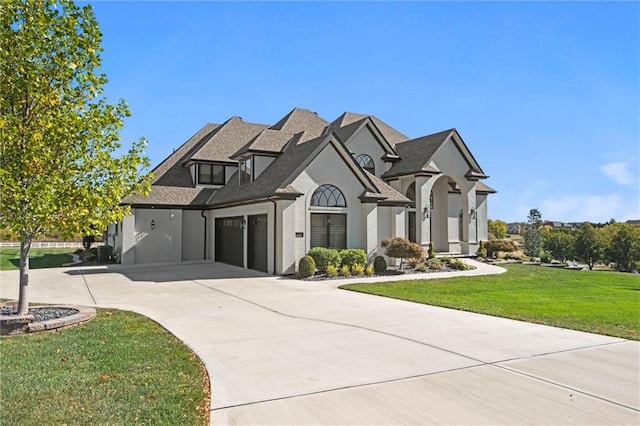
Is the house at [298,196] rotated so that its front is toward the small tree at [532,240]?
no

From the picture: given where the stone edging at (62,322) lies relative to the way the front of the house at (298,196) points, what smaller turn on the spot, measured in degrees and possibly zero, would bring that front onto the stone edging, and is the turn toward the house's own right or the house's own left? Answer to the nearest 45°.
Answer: approximately 45° to the house's own right

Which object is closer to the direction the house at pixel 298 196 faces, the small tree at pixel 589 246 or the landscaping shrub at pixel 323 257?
the landscaping shrub

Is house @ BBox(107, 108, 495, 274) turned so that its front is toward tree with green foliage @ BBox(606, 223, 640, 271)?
no

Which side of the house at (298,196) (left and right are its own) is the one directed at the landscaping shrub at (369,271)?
front

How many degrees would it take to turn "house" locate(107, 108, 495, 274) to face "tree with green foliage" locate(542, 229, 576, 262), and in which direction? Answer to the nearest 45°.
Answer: approximately 90° to its left

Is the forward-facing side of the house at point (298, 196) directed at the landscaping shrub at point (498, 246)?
no

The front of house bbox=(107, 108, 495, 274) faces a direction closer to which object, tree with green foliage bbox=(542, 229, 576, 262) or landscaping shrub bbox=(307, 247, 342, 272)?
the landscaping shrub

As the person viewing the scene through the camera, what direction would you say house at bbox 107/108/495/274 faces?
facing the viewer and to the right of the viewer

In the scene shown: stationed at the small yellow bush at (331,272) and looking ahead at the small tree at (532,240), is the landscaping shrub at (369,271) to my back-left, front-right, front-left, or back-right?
front-right

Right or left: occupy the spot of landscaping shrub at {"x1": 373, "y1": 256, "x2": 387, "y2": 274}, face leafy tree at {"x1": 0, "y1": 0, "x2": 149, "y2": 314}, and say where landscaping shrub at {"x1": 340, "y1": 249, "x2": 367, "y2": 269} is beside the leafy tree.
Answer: right

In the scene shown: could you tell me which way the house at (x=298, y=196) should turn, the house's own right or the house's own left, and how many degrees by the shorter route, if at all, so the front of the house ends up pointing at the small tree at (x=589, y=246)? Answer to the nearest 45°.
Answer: approximately 90° to the house's own left

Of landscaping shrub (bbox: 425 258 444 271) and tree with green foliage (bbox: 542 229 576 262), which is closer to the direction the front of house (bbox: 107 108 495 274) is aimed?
the landscaping shrub
